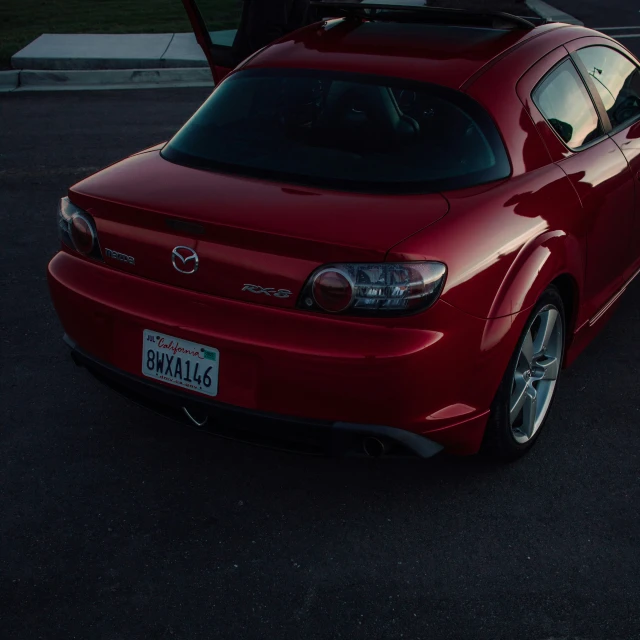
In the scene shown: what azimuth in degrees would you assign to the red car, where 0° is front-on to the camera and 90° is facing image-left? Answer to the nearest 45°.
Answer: approximately 225°
